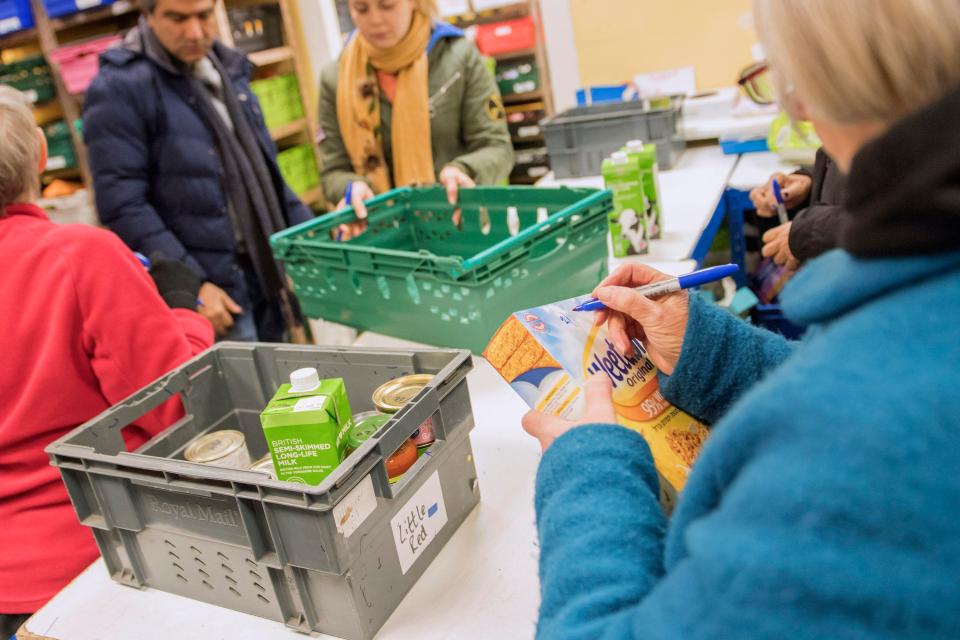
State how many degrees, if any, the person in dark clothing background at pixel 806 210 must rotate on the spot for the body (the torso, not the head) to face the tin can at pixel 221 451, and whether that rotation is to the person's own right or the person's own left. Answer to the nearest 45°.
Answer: approximately 45° to the person's own left

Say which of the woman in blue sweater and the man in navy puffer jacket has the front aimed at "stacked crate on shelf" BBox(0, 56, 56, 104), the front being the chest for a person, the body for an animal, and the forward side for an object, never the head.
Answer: the woman in blue sweater

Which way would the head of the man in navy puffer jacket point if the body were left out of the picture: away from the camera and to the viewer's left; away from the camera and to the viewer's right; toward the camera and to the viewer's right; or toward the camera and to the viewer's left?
toward the camera and to the viewer's right

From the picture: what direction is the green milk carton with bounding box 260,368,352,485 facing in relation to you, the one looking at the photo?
facing the viewer

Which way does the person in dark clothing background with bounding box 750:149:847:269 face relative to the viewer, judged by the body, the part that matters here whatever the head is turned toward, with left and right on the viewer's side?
facing to the left of the viewer

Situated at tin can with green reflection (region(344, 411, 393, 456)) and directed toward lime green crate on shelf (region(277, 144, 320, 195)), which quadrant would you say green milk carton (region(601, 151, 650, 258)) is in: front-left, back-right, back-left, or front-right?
front-right

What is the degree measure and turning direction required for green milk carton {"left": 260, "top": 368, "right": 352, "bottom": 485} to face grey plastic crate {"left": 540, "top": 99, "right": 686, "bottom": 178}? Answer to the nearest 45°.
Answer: approximately 135° to its left

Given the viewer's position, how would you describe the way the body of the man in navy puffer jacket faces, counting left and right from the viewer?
facing the viewer and to the right of the viewer

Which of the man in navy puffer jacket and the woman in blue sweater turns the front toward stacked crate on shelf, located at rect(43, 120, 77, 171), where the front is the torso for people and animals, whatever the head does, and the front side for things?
the woman in blue sweater

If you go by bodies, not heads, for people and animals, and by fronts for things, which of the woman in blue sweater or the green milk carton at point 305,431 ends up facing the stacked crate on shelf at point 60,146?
the woman in blue sweater

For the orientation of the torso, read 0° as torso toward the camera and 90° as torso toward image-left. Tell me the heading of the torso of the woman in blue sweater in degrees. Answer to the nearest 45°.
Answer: approximately 135°

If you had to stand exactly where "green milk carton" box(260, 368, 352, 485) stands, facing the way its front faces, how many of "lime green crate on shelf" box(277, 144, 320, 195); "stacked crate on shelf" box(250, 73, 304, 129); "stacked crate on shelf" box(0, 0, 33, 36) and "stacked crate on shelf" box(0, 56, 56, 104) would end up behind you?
4

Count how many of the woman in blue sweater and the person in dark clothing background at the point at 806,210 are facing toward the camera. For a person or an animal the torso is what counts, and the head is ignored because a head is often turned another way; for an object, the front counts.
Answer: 0

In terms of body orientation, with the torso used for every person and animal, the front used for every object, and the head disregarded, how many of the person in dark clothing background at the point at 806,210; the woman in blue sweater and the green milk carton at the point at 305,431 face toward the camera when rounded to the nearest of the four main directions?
1

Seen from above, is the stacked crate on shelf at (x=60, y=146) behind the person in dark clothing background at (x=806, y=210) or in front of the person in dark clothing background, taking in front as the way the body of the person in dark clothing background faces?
in front

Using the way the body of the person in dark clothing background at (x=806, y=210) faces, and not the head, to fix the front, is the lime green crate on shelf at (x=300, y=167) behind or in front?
in front
